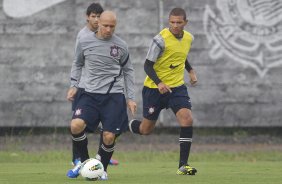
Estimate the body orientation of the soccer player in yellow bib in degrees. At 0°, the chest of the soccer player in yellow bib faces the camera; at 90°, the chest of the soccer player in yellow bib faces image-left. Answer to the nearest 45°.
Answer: approximately 315°

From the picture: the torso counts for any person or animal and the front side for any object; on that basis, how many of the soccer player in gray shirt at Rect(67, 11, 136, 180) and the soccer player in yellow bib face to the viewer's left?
0

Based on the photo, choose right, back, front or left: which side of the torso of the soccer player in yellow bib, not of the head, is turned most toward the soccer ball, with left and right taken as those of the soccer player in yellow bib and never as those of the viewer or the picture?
right

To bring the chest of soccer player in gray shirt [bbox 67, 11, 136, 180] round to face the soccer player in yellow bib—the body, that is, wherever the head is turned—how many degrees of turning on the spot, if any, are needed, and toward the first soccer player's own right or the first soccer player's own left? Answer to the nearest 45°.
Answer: approximately 135° to the first soccer player's own left

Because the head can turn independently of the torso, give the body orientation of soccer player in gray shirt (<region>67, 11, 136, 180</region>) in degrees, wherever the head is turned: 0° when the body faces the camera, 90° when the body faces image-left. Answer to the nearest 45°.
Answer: approximately 0°

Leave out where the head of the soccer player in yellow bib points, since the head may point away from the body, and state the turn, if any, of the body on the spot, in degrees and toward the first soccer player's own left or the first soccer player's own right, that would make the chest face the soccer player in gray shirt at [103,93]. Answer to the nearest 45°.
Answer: approximately 90° to the first soccer player's own right
